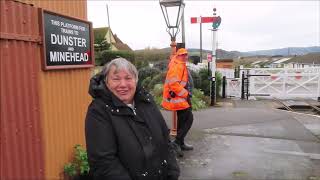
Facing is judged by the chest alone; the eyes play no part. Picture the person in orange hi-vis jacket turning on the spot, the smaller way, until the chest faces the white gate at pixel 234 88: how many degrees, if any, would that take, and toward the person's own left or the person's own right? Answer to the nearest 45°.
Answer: approximately 90° to the person's own left

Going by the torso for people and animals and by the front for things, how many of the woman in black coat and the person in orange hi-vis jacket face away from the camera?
0

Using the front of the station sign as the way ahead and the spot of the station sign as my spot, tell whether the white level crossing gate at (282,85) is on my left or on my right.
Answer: on my left

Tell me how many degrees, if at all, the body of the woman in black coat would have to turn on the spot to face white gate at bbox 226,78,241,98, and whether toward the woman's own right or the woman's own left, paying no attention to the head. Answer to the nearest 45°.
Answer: approximately 135° to the woman's own left

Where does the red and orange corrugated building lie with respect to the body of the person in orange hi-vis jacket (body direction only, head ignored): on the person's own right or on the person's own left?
on the person's own right

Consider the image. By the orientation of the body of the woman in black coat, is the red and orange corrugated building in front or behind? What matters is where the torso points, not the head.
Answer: behind

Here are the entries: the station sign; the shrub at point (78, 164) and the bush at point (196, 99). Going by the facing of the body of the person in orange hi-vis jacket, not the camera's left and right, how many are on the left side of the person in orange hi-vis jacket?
1

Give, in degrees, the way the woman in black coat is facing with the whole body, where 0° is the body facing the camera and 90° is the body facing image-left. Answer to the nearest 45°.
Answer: approximately 315°

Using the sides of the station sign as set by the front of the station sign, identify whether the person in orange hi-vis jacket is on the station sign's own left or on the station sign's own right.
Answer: on the station sign's own left

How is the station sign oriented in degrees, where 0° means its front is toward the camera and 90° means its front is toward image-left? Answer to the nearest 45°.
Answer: approximately 315°
